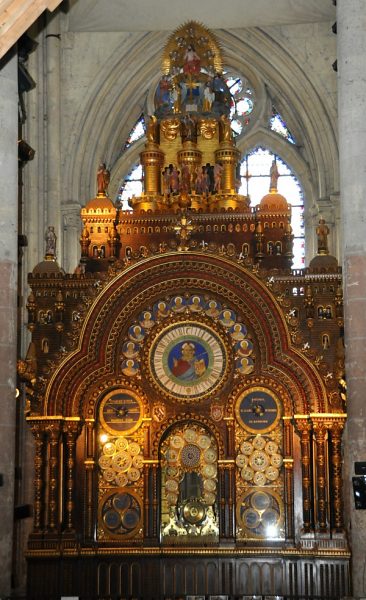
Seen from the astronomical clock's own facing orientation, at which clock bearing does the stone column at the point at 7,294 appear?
The stone column is roughly at 2 o'clock from the astronomical clock.

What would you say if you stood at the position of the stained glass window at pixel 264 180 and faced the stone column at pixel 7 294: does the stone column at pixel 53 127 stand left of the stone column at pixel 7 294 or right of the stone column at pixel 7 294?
right

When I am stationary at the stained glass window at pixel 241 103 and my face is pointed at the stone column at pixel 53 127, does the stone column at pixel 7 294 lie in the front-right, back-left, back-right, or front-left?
front-left

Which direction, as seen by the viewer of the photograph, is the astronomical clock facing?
facing the viewer

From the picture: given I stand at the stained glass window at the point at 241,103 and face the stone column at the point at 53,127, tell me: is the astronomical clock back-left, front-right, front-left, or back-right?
front-left

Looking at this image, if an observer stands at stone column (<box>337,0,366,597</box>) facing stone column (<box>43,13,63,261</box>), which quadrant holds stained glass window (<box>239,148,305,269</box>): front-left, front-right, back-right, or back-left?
front-right

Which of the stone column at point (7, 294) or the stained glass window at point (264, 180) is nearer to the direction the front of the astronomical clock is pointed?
the stone column

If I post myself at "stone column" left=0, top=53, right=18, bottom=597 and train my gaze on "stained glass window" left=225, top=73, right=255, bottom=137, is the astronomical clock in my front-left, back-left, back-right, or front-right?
front-right

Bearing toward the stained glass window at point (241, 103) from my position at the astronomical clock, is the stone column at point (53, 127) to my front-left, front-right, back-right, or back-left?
front-left

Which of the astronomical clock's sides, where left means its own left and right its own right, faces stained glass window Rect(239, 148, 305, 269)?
back
